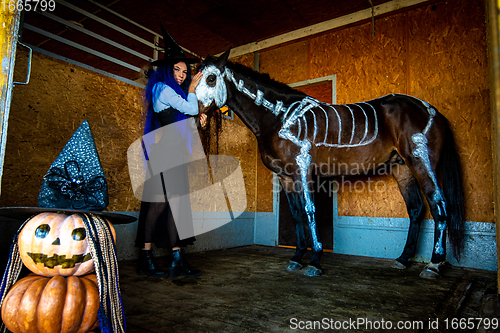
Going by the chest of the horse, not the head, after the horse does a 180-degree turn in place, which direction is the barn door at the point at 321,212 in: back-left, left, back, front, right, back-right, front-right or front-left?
left

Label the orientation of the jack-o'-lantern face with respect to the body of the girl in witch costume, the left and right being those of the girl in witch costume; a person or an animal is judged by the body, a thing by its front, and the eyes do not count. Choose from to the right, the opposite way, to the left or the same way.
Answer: to the right

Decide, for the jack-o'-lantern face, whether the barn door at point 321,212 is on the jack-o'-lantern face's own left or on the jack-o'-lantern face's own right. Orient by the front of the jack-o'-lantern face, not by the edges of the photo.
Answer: on the jack-o'-lantern face's own left

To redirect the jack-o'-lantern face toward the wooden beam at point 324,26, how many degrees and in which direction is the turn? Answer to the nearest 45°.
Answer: approximately 135° to its left

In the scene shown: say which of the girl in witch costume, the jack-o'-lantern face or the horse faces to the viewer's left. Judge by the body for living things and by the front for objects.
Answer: the horse

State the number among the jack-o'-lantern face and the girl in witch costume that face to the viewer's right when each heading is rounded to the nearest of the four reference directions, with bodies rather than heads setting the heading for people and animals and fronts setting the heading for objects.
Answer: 1

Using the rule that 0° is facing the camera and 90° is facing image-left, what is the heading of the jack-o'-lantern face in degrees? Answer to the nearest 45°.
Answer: approximately 0°

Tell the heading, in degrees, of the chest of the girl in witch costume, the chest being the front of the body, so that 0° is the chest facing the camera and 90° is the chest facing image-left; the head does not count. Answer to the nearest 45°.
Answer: approximately 270°

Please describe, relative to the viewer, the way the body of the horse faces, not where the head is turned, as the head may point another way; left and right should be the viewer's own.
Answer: facing to the left of the viewer

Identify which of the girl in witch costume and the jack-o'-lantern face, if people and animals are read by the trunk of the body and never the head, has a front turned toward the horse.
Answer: the girl in witch costume

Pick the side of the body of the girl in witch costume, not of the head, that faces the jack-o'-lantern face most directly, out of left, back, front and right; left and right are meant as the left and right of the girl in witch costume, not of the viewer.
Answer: right

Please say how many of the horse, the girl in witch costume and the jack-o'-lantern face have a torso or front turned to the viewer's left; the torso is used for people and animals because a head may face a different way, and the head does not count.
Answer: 1
